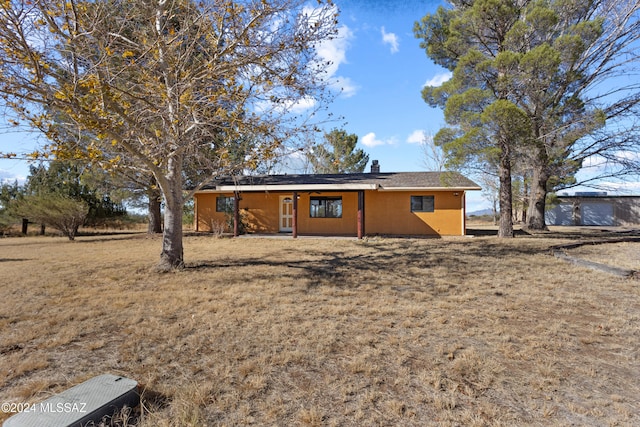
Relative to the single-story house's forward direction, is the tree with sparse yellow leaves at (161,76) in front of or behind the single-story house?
in front

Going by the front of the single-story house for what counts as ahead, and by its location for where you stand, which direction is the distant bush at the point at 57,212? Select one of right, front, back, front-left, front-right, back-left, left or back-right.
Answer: right

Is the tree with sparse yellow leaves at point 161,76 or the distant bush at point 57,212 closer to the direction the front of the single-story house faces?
the tree with sparse yellow leaves

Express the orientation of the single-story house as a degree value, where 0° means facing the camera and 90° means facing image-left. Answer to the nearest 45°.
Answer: approximately 0°
